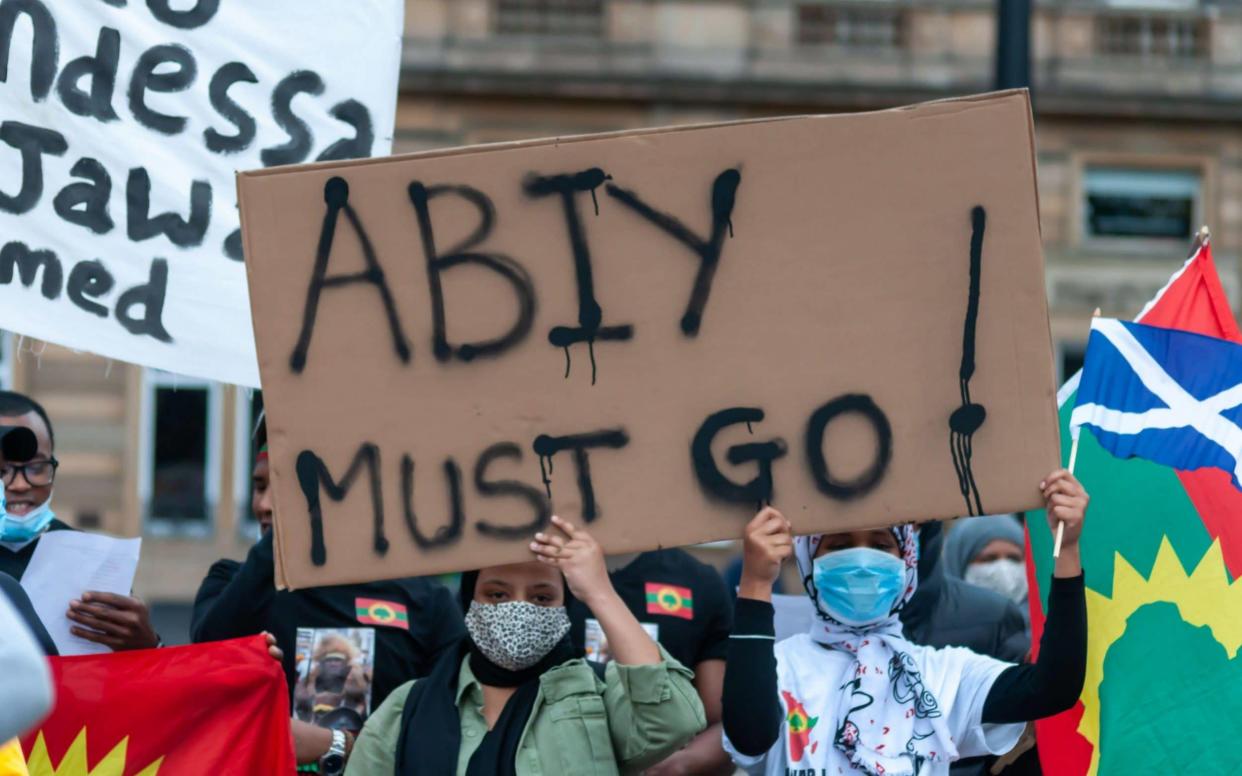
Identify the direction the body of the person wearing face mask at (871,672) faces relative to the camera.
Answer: toward the camera

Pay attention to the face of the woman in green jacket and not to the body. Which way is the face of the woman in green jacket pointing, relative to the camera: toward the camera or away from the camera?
toward the camera

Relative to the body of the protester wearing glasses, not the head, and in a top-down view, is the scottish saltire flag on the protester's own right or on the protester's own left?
on the protester's own left

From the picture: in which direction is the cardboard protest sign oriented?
toward the camera

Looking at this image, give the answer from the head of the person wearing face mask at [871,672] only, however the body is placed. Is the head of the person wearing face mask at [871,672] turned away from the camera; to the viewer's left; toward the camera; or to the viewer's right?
toward the camera

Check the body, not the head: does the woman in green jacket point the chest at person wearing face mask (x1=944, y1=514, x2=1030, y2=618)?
no

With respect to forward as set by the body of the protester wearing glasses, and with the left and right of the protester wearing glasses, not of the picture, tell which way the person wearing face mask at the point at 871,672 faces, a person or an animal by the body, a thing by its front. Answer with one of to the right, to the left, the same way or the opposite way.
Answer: the same way

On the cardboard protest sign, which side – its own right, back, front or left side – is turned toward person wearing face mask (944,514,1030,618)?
back

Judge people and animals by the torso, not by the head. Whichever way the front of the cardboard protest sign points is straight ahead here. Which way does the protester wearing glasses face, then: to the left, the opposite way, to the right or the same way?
the same way

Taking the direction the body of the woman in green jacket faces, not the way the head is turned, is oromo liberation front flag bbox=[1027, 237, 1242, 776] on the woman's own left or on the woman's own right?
on the woman's own left
